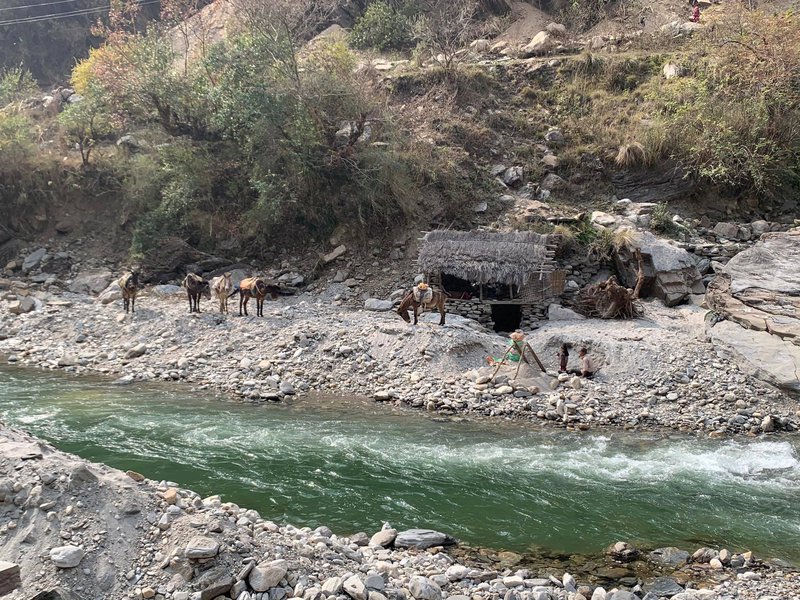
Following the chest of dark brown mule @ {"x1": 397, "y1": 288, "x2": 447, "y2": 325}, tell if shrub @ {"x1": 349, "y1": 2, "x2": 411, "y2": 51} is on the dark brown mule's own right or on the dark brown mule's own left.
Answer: on the dark brown mule's own right

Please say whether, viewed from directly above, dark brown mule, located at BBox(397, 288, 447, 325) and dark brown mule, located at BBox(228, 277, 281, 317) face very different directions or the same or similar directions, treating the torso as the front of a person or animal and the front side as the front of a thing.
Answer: very different directions

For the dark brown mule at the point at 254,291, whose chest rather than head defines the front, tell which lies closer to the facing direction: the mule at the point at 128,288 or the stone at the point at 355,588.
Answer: the stone

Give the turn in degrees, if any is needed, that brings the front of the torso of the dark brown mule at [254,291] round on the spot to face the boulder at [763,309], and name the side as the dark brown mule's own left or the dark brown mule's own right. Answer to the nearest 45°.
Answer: approximately 45° to the dark brown mule's own right

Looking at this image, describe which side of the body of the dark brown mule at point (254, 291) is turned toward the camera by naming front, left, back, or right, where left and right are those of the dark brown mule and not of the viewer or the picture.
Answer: right

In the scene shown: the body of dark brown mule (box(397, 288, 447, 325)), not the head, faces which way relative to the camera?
to the viewer's left

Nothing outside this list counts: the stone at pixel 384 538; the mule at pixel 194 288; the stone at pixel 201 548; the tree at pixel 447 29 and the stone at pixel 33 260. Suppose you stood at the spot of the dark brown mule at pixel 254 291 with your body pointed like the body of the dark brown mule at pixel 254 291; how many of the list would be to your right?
2

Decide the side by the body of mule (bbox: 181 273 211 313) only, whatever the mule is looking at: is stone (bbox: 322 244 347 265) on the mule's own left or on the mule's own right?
on the mule's own left
